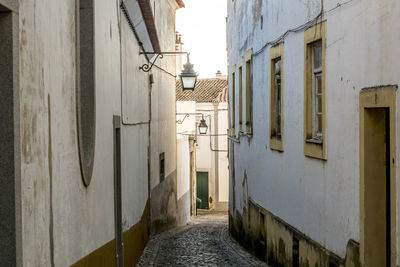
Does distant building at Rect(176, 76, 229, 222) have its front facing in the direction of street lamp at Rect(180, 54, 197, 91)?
yes

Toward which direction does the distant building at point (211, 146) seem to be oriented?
toward the camera
